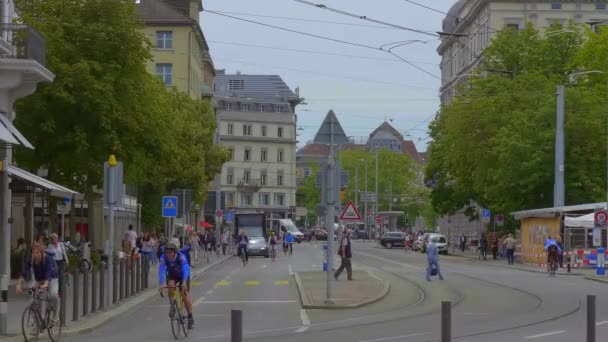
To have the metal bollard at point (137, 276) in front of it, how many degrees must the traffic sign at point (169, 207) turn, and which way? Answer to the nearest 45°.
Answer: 0° — it already faces it

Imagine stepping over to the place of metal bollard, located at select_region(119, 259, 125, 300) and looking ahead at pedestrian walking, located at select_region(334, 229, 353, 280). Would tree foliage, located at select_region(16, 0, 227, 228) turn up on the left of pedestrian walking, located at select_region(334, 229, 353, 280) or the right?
left

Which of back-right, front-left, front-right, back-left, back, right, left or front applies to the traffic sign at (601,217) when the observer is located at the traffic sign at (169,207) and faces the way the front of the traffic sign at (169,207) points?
left

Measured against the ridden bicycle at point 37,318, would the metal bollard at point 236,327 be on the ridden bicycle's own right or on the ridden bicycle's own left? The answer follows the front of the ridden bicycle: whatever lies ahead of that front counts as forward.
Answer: on the ridden bicycle's own left

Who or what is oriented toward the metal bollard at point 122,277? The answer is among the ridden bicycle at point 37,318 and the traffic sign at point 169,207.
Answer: the traffic sign

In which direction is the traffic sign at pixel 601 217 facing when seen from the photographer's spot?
facing the viewer

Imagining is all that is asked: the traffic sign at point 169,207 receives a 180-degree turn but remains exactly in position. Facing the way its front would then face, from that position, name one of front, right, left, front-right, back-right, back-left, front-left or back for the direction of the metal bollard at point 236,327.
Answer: back

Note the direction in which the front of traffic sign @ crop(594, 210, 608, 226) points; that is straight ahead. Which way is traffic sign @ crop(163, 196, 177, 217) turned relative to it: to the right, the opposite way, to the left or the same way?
the same way

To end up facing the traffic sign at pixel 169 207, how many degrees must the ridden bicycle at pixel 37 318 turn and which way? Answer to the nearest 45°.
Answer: approximately 135° to its right

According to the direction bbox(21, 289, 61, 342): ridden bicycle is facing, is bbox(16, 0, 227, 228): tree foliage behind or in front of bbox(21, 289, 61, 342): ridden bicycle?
behind

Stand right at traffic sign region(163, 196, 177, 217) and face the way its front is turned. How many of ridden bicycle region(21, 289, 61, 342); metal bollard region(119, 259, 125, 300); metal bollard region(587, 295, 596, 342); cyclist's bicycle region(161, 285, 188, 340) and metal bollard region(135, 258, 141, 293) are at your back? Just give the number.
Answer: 0

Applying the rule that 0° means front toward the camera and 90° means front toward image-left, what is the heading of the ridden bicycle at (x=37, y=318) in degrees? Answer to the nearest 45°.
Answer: approximately 45°

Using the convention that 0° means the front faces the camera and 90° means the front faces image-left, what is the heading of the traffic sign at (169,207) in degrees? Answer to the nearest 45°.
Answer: approximately 0°

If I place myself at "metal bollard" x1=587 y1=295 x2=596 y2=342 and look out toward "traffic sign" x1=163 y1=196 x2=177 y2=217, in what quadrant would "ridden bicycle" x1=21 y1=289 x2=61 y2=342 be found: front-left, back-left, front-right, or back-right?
front-left

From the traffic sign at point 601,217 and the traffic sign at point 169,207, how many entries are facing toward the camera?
2
